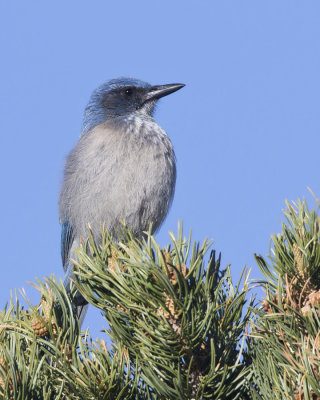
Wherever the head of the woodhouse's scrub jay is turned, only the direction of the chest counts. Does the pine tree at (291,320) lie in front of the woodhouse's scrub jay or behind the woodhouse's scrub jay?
in front
